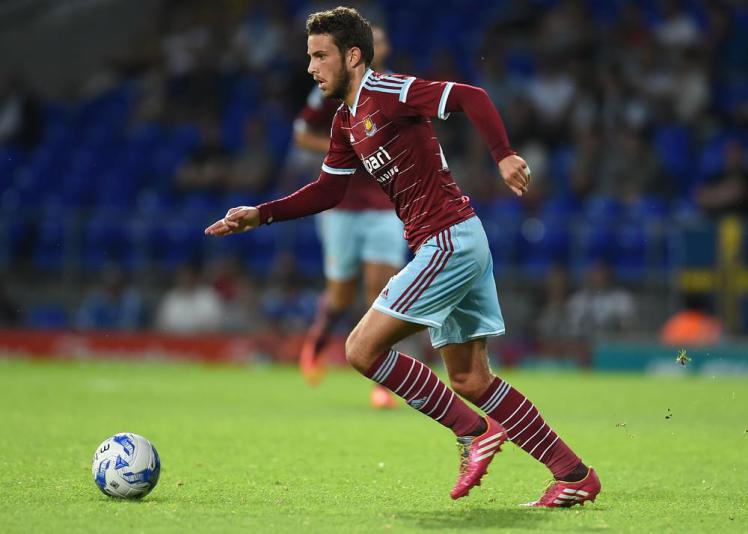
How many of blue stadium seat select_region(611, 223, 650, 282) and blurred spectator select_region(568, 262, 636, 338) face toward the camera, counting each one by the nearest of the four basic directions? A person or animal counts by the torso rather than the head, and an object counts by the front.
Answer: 2

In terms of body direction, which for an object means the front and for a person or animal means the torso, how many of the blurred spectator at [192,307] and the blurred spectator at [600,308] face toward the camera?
2

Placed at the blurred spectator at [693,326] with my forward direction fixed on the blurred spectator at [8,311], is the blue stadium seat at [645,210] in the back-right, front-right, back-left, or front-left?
front-right

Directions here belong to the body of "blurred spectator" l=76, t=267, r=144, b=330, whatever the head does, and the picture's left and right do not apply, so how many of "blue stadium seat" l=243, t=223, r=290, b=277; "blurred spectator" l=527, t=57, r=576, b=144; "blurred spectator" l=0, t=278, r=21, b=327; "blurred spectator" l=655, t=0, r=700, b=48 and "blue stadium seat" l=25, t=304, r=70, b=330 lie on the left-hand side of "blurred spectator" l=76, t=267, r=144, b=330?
3

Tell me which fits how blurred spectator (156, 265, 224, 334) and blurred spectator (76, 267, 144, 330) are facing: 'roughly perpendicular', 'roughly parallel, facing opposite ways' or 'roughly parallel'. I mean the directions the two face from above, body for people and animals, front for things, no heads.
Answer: roughly parallel

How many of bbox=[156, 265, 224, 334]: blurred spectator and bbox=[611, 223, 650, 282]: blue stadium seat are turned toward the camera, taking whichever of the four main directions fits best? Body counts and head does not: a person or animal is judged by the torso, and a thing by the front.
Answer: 2

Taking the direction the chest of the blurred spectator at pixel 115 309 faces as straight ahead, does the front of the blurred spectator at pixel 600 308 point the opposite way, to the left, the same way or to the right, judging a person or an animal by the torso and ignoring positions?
the same way

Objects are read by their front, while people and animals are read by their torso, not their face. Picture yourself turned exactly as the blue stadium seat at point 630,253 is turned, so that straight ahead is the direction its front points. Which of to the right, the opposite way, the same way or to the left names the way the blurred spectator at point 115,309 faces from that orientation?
the same way

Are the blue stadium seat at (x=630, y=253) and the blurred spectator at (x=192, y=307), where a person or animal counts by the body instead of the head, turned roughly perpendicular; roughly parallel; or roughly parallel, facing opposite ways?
roughly parallel

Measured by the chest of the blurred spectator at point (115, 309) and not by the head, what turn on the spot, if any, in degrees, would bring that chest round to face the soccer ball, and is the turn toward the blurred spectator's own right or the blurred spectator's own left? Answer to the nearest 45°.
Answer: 0° — they already face it

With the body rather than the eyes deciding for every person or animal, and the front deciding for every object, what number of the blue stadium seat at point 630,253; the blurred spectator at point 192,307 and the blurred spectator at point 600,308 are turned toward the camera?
3

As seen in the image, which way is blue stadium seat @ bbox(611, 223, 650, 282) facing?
toward the camera

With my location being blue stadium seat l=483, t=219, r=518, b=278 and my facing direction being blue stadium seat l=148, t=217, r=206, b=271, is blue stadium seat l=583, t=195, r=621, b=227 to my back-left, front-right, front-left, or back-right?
back-right

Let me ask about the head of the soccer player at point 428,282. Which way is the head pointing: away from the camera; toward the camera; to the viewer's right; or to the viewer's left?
to the viewer's left

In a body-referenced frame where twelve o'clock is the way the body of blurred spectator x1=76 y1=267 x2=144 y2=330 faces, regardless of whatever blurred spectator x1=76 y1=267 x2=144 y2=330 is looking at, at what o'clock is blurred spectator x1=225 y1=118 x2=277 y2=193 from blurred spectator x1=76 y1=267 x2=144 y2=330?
blurred spectator x1=225 y1=118 x2=277 y2=193 is roughly at 8 o'clock from blurred spectator x1=76 y1=267 x2=144 y2=330.

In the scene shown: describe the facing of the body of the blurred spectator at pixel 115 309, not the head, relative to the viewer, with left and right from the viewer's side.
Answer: facing the viewer

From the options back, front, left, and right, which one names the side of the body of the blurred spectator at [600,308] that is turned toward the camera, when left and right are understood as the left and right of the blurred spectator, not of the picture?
front
